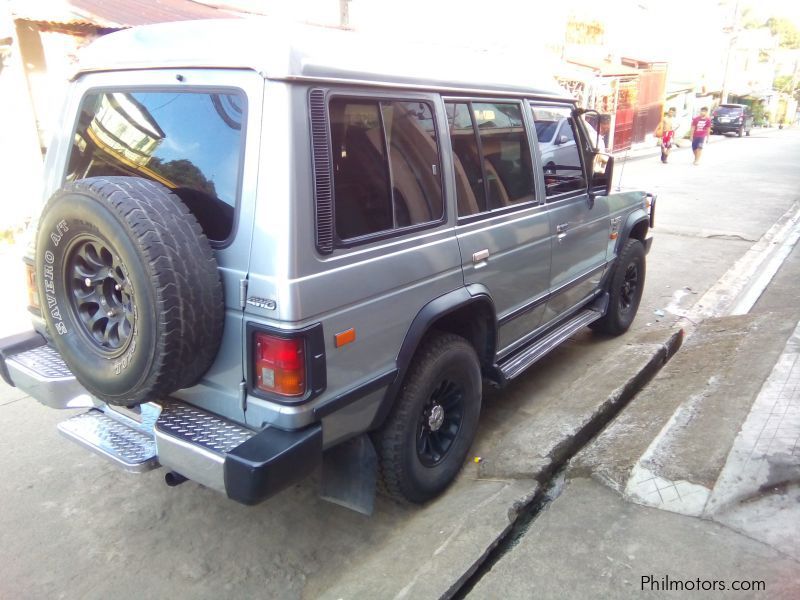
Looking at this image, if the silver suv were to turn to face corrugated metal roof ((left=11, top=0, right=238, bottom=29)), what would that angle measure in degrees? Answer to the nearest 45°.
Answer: approximately 45° to its left

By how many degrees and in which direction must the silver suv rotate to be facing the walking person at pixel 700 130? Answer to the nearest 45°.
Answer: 0° — it already faces them

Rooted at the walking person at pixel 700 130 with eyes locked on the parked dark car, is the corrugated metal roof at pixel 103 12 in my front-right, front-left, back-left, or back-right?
back-left

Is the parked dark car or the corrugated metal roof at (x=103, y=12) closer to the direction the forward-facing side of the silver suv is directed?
the parked dark car

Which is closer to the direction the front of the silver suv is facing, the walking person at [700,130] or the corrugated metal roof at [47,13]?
the walking person

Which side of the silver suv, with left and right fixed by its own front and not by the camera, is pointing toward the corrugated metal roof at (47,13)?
left

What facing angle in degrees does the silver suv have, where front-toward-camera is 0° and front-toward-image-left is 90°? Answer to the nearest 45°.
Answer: approximately 225°

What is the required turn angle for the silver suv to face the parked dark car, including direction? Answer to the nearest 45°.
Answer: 0° — it already faces it
